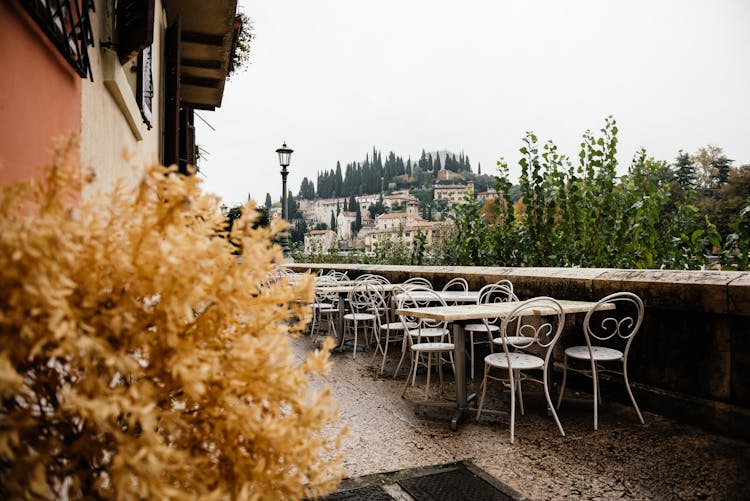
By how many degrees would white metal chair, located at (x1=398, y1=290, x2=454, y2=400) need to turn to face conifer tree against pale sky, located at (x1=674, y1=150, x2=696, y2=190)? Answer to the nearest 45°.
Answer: approximately 90° to its left

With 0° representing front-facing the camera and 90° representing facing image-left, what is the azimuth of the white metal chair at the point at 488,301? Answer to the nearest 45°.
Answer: approximately 45°

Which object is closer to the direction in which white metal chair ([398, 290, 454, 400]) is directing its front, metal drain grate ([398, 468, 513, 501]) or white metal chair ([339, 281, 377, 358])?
the metal drain grate

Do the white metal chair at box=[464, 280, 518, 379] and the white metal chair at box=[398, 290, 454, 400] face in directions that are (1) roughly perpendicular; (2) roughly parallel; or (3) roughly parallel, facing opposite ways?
roughly perpendicular

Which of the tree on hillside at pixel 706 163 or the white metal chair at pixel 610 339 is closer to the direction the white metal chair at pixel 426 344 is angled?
the white metal chair

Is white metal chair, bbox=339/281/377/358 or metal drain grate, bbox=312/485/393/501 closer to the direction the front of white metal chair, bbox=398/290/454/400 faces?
the metal drain grate

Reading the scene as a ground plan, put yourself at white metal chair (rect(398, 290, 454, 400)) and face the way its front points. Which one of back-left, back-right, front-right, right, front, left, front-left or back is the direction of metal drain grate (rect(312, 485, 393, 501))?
front-right

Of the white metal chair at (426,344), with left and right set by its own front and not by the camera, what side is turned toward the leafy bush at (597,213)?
left

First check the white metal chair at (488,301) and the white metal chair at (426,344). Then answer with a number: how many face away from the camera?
0

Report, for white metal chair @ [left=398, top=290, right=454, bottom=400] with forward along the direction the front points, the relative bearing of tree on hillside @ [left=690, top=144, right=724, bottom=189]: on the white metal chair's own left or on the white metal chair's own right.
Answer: on the white metal chair's own left

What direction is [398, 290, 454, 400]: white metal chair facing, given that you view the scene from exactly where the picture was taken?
facing the viewer and to the right of the viewer
